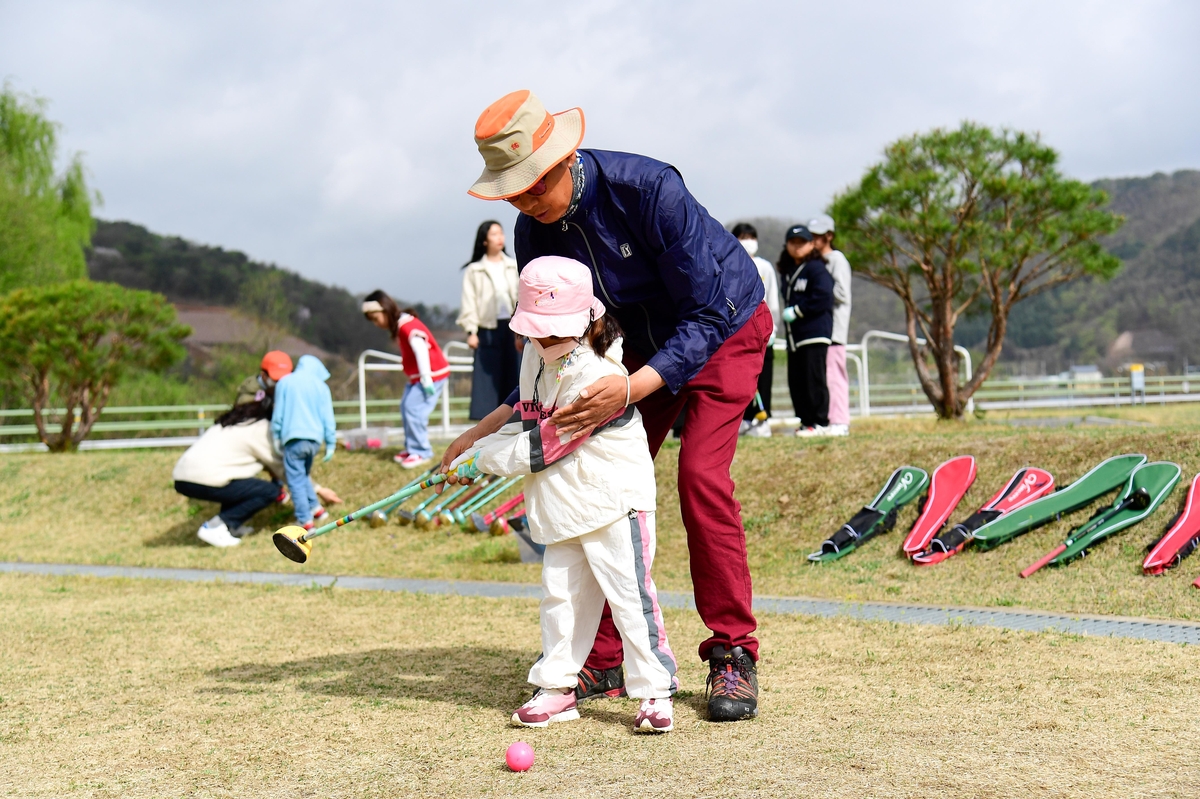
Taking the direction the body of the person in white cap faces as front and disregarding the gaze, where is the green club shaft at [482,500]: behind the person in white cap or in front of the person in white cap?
in front

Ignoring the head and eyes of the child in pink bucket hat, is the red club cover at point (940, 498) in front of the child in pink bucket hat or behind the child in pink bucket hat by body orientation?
behind

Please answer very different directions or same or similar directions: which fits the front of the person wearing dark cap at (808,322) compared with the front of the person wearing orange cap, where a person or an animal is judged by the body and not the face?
very different directions

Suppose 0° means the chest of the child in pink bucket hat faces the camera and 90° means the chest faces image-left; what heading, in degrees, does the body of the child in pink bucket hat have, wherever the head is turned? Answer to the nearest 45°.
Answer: approximately 45°

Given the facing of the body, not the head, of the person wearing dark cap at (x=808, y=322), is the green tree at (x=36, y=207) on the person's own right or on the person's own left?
on the person's own right

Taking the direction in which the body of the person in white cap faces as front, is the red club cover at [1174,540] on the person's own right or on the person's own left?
on the person's own left
